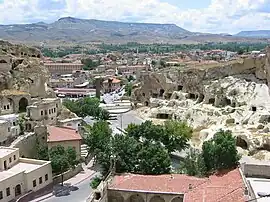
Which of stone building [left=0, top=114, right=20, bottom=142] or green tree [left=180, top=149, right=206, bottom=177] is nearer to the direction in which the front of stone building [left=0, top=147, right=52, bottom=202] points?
the green tree

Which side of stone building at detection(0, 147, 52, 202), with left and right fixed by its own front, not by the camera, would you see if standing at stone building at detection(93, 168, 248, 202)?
front

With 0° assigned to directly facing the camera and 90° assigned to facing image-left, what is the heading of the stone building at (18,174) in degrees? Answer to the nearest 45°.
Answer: approximately 315°

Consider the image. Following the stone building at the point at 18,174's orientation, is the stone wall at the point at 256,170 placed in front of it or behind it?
in front

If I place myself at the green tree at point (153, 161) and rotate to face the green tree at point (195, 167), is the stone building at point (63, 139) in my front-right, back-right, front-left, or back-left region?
back-left

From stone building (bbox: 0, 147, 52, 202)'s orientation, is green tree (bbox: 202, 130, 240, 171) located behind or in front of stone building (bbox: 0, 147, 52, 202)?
in front
